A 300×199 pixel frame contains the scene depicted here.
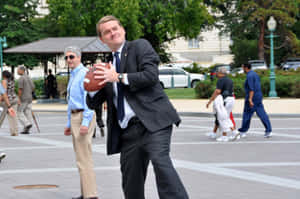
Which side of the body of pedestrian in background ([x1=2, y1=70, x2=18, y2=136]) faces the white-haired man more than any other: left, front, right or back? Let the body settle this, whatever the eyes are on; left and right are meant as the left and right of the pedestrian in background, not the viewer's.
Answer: left

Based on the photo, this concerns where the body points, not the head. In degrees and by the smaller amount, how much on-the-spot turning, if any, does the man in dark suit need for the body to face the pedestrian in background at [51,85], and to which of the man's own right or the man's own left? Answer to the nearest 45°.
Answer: approximately 135° to the man's own right

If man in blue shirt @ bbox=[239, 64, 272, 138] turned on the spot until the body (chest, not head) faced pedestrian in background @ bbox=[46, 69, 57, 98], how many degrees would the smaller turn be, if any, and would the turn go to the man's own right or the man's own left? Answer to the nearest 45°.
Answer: approximately 45° to the man's own right

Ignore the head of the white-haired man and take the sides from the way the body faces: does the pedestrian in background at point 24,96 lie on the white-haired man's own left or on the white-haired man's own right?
on the white-haired man's own right

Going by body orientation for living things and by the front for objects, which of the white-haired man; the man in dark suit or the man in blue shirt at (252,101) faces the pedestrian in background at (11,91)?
the man in blue shirt

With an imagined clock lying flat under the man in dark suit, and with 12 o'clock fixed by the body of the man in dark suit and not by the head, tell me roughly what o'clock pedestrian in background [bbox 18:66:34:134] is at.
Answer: The pedestrian in background is roughly at 4 o'clock from the man in dark suit.

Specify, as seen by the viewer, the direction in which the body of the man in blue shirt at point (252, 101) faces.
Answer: to the viewer's left

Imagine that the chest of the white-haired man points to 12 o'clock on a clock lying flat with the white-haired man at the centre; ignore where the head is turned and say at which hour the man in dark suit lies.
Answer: The man in dark suit is roughly at 10 o'clock from the white-haired man.

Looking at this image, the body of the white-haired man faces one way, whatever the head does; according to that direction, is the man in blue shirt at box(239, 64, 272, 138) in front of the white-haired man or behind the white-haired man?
behind

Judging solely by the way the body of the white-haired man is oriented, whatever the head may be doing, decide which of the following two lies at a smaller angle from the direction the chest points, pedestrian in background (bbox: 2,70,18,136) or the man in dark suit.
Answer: the man in dark suit

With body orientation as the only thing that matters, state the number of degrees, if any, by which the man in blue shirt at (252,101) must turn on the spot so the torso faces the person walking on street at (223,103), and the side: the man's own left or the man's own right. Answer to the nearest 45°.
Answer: approximately 45° to the man's own left
